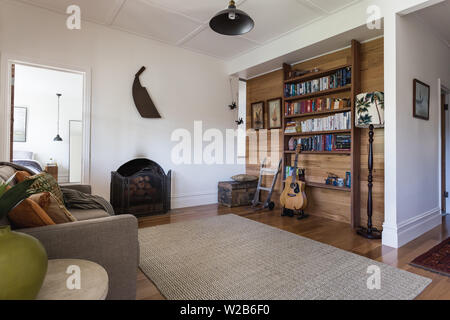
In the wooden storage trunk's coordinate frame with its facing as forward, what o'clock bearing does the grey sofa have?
The grey sofa is roughly at 2 o'clock from the wooden storage trunk.

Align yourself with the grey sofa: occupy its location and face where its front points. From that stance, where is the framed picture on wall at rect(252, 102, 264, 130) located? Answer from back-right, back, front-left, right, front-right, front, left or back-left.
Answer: front-left

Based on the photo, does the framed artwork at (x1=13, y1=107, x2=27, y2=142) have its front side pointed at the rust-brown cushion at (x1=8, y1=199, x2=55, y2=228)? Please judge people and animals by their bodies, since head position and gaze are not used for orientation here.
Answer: yes

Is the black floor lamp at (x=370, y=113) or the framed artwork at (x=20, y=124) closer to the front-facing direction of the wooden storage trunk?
the black floor lamp

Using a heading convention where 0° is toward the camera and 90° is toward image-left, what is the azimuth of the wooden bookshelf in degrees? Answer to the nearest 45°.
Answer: approximately 45°

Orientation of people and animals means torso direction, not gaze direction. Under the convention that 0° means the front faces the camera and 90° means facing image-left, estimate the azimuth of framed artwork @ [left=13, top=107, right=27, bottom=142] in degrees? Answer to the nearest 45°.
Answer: approximately 0°

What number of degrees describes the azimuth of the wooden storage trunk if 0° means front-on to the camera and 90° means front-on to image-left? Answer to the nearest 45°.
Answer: approximately 315°

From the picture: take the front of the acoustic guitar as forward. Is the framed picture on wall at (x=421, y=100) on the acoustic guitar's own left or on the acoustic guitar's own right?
on the acoustic guitar's own left

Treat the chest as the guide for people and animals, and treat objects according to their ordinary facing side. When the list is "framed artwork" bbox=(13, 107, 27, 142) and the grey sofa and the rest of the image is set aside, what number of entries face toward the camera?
1

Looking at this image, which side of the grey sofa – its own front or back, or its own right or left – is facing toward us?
right

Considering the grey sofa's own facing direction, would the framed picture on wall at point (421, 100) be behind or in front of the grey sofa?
in front

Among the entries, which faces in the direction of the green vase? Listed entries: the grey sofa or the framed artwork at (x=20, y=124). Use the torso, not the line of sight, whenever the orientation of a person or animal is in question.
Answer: the framed artwork

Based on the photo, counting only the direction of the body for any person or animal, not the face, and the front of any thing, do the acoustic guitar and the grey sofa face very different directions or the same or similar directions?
very different directions

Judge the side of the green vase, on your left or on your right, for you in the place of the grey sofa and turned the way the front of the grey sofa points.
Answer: on your right

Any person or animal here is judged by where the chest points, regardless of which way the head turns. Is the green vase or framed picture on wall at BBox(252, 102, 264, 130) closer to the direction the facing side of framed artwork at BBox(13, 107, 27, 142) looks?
the green vase

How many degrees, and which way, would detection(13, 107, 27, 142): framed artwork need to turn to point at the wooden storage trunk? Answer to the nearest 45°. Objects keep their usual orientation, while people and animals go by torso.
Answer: approximately 45° to its left

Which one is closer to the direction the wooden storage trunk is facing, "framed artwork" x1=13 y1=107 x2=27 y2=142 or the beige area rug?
the beige area rug
